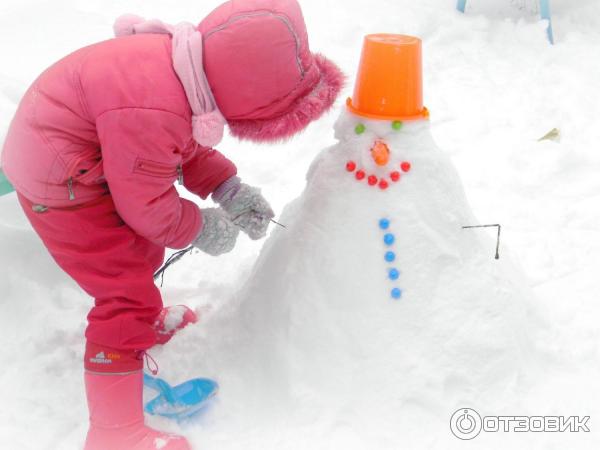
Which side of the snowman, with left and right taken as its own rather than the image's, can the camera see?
front

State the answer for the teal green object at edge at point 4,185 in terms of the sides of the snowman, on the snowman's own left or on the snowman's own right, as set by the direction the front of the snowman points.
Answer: on the snowman's own right

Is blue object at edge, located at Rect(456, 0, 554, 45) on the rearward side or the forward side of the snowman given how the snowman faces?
on the rearward side
